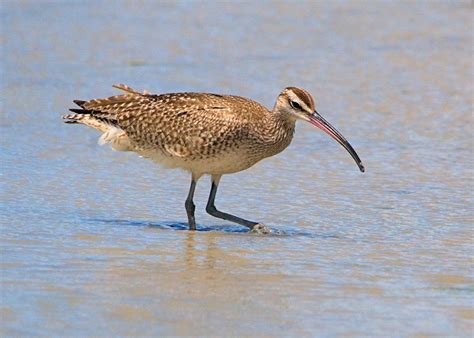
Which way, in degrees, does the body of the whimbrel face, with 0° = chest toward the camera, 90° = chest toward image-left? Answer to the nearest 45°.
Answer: approximately 270°
